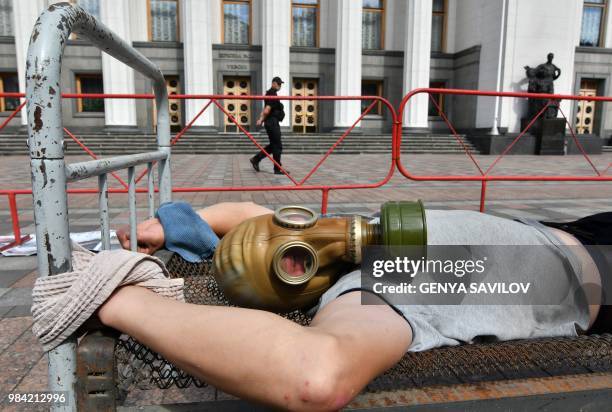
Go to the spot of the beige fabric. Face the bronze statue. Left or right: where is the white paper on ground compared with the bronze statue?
left

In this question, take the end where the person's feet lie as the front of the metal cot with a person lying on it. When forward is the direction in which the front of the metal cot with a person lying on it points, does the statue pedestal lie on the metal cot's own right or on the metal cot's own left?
on the metal cot's own left

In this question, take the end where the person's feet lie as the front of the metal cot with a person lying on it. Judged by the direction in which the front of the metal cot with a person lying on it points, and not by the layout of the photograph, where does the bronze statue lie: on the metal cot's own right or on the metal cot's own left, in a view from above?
on the metal cot's own left
